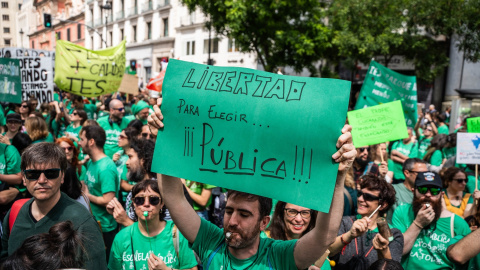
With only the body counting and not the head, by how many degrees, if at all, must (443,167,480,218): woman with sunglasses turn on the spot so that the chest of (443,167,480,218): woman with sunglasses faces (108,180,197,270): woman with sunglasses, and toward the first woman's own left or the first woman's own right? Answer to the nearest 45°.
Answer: approximately 90° to the first woman's own right

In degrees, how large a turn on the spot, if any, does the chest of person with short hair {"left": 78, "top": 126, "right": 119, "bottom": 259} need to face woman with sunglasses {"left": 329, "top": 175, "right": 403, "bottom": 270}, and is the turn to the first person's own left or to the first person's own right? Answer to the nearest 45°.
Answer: approximately 90° to the first person's own left

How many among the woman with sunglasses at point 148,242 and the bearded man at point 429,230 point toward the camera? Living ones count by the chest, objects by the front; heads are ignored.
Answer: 2

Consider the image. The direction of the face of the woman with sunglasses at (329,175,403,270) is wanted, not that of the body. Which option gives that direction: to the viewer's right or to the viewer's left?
to the viewer's left

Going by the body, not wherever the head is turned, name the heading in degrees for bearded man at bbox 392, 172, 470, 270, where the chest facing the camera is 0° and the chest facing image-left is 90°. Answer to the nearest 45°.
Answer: approximately 0°

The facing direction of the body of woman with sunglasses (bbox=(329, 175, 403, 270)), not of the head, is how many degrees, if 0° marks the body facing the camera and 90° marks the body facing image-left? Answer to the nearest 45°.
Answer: approximately 45°

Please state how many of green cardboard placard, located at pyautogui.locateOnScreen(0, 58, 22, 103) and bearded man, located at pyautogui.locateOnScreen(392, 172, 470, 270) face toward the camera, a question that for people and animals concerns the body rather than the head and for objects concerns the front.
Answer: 2

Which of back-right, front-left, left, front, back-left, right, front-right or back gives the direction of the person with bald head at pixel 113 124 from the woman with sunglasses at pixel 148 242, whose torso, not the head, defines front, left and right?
back
